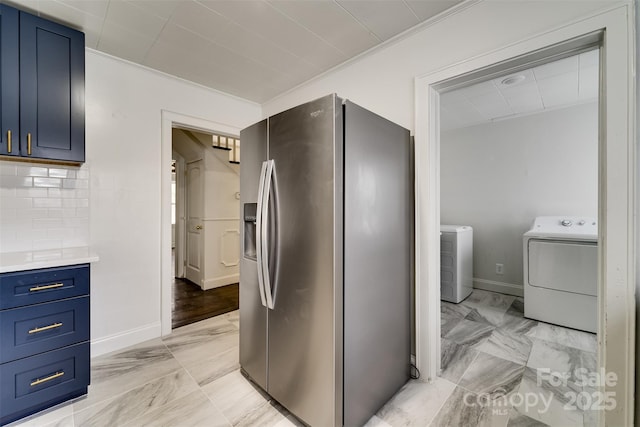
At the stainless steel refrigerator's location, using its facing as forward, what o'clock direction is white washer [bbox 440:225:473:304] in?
The white washer is roughly at 6 o'clock from the stainless steel refrigerator.

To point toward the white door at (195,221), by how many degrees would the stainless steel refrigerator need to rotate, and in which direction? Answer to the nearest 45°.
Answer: approximately 90° to its right

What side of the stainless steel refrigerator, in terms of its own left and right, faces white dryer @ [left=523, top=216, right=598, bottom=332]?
back

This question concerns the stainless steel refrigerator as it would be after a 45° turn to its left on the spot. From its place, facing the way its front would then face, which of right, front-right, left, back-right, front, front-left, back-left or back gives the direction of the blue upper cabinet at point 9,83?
right

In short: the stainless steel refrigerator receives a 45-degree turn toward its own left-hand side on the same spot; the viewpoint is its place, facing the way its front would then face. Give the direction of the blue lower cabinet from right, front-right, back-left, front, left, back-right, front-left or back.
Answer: right

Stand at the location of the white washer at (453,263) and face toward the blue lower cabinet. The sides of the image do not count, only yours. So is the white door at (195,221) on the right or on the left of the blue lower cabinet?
right

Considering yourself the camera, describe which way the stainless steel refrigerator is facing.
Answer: facing the viewer and to the left of the viewer

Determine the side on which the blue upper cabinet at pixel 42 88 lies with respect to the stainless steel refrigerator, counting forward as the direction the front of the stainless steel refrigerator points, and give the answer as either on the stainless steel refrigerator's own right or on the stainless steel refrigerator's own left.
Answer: on the stainless steel refrigerator's own right

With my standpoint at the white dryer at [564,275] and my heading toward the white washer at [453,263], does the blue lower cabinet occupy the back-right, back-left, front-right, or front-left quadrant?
front-left

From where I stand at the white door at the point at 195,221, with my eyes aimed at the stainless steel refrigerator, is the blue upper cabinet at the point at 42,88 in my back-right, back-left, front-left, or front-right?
front-right
